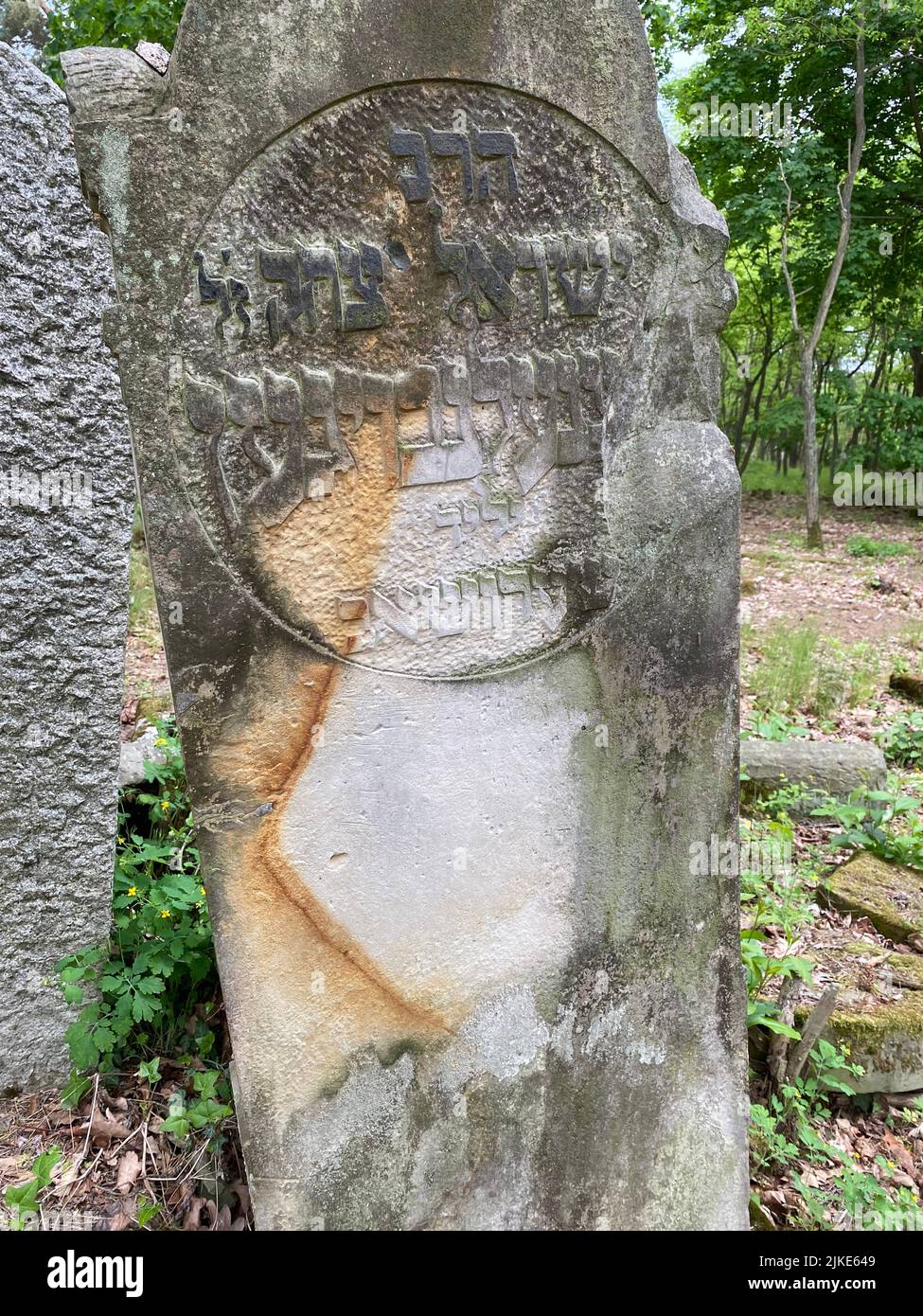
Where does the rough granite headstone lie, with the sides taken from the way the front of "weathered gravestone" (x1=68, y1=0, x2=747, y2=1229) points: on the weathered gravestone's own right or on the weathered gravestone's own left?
on the weathered gravestone's own right

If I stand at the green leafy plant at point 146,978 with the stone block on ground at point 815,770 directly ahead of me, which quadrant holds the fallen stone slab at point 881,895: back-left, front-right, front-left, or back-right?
front-right

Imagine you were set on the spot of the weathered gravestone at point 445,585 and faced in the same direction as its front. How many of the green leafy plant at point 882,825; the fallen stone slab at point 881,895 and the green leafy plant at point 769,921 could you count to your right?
0

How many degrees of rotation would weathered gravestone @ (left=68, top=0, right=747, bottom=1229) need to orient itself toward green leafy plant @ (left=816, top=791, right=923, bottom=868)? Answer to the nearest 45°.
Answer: approximately 135° to its left

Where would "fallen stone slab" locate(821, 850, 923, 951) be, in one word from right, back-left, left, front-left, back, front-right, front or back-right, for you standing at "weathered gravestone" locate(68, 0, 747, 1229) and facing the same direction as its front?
back-left

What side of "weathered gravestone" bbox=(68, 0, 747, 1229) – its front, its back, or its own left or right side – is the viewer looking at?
front

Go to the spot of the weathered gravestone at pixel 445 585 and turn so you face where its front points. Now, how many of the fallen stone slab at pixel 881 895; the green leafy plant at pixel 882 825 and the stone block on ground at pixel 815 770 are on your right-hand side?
0

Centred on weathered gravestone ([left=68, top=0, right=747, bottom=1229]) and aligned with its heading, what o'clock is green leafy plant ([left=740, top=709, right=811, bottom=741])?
The green leafy plant is roughly at 7 o'clock from the weathered gravestone.

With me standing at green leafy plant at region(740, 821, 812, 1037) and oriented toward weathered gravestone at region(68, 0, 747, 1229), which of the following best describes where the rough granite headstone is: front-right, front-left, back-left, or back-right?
front-right

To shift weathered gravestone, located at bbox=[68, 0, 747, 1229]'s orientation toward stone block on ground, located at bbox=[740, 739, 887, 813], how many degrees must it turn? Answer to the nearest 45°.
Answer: approximately 135° to its left
